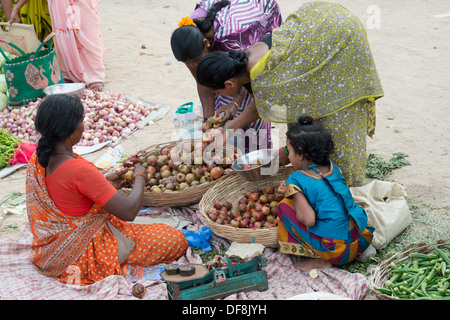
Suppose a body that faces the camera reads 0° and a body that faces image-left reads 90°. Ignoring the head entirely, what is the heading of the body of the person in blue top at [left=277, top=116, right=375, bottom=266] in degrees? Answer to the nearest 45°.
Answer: approximately 135°

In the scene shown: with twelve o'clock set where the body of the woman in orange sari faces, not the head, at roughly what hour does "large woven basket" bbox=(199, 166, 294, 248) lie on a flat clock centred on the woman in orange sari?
The large woven basket is roughly at 1 o'clock from the woman in orange sari.

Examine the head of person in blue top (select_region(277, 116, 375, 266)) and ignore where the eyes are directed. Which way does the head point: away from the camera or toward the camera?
away from the camera

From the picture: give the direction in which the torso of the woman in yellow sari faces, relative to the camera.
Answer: to the viewer's left

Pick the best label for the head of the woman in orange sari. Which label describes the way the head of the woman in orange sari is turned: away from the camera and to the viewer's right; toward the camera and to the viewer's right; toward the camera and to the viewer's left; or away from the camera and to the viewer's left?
away from the camera and to the viewer's right

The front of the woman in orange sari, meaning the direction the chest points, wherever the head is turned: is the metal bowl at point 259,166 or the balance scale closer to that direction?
the metal bowl

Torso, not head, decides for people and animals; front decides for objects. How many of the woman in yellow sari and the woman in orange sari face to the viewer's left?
1

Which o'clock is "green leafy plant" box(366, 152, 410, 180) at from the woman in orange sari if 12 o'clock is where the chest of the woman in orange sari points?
The green leafy plant is roughly at 1 o'clock from the woman in orange sari.

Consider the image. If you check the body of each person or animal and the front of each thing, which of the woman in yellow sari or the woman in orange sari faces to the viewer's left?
the woman in yellow sari

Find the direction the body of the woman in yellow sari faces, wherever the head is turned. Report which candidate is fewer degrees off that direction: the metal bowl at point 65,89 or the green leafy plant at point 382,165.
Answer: the metal bowl

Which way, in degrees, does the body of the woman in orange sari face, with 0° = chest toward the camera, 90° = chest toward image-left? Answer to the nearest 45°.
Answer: approximately 225°
